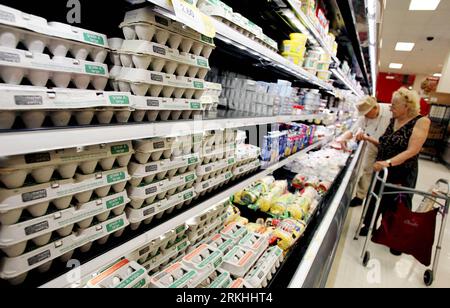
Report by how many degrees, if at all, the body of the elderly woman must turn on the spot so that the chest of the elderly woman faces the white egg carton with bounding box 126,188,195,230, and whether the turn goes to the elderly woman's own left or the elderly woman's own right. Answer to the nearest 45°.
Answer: approximately 45° to the elderly woman's own left

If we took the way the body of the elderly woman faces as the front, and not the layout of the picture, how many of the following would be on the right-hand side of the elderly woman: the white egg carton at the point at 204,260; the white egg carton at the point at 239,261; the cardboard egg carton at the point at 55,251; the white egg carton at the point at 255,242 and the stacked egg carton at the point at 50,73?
0

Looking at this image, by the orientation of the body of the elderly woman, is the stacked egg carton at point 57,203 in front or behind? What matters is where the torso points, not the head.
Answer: in front

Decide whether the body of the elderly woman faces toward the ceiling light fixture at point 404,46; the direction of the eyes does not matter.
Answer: no

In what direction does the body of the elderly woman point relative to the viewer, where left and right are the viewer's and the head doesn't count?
facing the viewer and to the left of the viewer

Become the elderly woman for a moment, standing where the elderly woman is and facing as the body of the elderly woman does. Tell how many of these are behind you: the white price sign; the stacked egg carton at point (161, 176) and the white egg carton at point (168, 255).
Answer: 0

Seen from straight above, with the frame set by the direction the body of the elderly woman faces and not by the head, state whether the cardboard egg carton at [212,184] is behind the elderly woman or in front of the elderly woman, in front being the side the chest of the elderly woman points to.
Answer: in front

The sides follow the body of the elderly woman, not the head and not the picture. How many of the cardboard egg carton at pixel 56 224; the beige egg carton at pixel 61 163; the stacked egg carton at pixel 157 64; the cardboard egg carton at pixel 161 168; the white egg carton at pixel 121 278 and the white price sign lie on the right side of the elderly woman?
0

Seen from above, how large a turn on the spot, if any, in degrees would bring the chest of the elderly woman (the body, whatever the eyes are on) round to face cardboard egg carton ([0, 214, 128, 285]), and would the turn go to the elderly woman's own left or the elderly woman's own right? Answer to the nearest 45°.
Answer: approximately 45° to the elderly woman's own left

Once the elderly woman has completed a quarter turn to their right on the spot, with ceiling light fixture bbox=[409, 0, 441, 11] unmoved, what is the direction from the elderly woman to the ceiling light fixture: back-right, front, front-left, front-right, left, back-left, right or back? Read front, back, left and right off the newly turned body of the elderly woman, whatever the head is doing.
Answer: front-right

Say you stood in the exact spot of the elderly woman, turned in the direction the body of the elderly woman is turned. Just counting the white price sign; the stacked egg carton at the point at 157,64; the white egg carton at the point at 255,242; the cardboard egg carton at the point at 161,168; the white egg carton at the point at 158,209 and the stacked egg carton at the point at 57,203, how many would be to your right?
0

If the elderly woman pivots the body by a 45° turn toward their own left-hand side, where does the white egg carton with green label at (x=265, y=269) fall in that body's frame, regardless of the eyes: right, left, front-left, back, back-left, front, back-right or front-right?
front

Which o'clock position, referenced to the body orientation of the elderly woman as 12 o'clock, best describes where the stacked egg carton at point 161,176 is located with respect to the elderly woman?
The stacked egg carton is roughly at 11 o'clock from the elderly woman.

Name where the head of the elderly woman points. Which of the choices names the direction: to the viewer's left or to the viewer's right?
to the viewer's left

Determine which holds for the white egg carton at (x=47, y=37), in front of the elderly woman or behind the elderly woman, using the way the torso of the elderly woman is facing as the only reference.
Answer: in front

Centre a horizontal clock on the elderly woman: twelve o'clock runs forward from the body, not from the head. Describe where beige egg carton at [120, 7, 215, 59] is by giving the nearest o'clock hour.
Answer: The beige egg carton is roughly at 11 o'clock from the elderly woman.

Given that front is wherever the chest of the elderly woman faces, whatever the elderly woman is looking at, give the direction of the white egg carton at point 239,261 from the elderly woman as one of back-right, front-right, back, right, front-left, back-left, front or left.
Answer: front-left

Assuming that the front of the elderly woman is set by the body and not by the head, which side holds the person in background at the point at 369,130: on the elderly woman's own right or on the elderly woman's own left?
on the elderly woman's own right

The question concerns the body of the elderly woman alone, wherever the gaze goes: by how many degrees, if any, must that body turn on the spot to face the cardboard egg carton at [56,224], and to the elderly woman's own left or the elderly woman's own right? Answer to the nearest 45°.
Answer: approximately 45° to the elderly woman's own left
